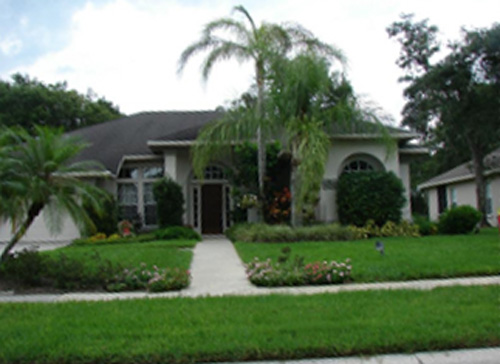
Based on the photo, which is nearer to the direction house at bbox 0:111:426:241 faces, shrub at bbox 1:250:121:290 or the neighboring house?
the shrub

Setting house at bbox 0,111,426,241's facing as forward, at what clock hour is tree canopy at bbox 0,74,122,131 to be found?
The tree canopy is roughly at 5 o'clock from the house.

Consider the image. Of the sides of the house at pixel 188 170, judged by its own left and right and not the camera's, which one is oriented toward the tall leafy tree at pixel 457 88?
left

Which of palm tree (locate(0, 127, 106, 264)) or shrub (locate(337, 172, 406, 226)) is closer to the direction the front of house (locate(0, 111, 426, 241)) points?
the palm tree

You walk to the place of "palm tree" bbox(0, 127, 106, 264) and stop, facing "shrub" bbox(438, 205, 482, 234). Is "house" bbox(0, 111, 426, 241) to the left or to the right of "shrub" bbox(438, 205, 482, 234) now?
left

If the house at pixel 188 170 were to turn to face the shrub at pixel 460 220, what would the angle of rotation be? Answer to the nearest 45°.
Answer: approximately 90° to its left

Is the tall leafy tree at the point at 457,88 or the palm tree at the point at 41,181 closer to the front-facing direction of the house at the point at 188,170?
the palm tree

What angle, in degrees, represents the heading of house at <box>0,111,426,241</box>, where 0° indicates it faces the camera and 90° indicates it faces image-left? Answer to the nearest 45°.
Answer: approximately 0°

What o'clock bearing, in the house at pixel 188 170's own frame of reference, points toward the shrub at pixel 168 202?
The shrub is roughly at 1 o'clock from the house.

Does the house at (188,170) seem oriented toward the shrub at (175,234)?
yes

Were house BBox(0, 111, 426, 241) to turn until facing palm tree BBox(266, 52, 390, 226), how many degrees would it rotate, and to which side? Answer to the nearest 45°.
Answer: approximately 45° to its left
